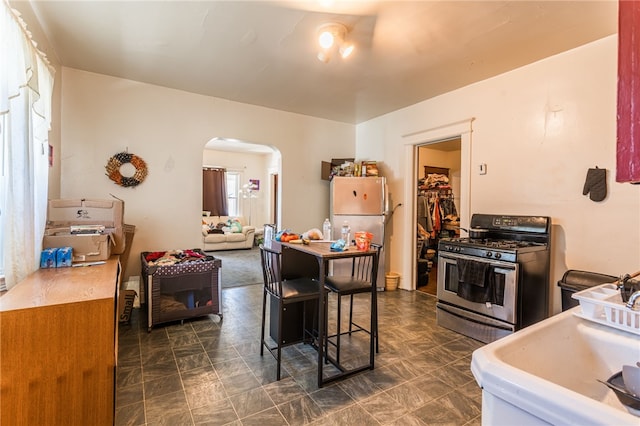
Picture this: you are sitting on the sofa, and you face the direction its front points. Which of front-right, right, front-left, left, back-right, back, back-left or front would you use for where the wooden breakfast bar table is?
front

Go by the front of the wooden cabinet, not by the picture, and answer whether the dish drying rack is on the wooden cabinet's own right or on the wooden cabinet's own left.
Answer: on the wooden cabinet's own right

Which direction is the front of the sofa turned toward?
toward the camera

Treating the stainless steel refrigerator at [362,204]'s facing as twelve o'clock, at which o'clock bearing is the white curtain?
The white curtain is roughly at 1 o'clock from the stainless steel refrigerator.

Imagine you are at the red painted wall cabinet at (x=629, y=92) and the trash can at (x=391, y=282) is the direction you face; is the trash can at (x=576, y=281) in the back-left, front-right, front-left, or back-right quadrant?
front-right

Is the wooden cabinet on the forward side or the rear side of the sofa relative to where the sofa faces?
on the forward side

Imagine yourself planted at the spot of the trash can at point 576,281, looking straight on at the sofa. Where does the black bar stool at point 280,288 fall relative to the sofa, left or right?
left

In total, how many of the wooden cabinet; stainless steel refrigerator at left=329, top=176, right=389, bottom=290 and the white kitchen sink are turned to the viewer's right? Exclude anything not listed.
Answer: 1

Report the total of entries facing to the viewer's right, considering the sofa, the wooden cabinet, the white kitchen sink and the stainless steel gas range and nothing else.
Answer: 1

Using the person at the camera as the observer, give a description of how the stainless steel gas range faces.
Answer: facing the viewer and to the left of the viewer

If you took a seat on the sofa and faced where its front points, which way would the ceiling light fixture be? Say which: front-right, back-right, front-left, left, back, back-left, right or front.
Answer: front

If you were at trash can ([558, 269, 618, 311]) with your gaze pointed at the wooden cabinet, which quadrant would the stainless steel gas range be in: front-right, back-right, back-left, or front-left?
front-right

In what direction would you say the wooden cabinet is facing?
to the viewer's right

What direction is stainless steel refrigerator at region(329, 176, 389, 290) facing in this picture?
toward the camera
